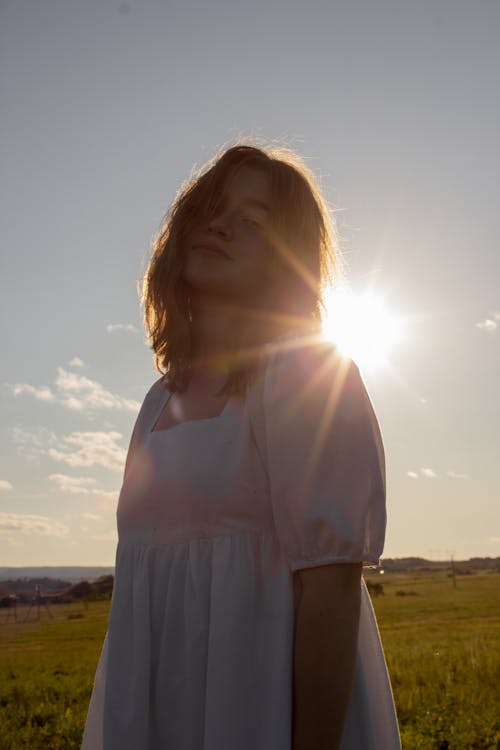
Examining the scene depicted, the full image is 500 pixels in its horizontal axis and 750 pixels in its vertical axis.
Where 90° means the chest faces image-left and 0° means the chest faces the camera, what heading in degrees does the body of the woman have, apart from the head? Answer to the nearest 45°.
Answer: approximately 45°
